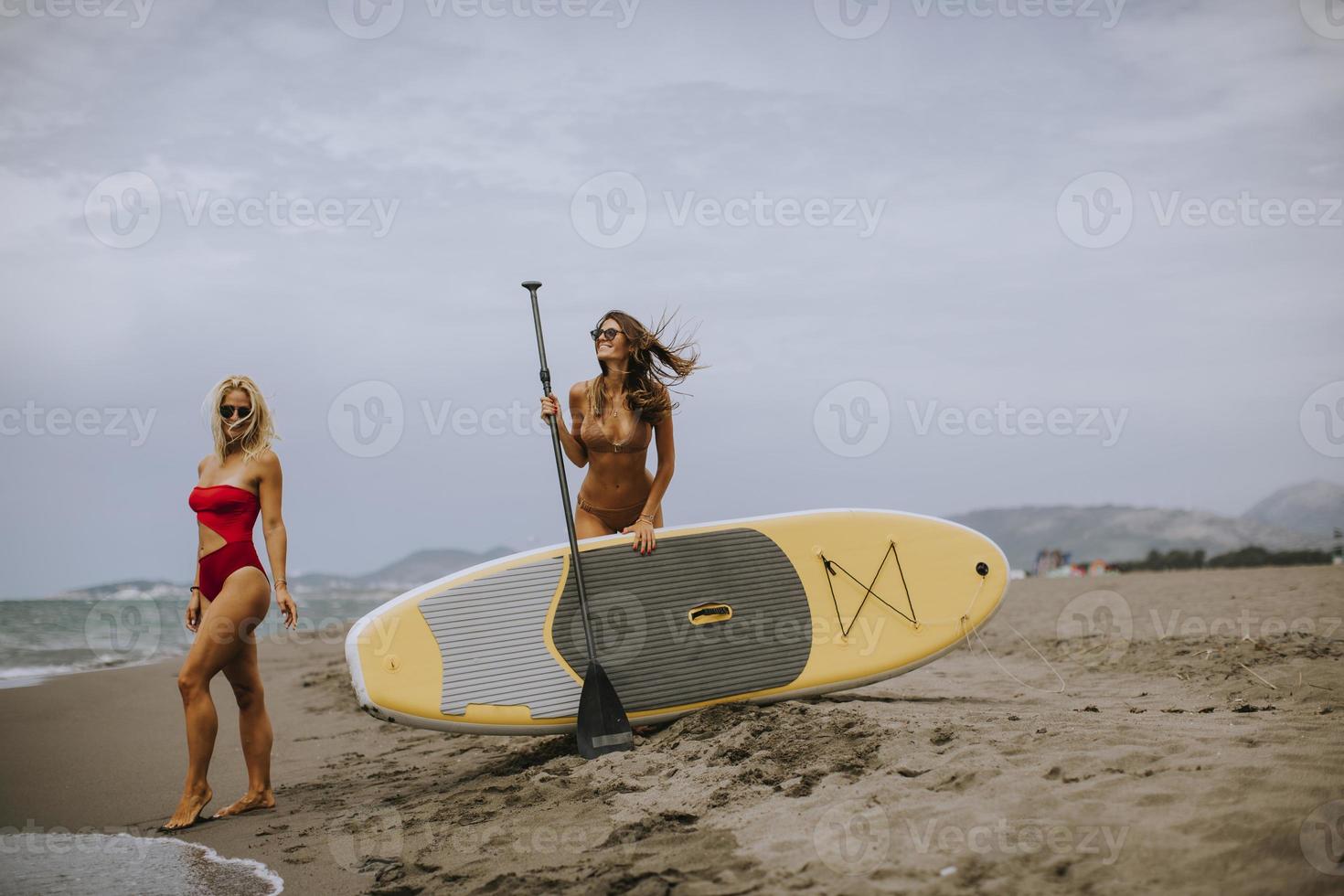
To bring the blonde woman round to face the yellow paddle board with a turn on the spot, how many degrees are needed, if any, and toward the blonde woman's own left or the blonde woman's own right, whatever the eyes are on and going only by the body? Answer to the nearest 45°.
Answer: approximately 135° to the blonde woman's own left

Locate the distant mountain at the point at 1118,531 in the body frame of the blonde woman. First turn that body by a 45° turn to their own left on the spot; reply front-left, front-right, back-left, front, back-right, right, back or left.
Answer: back-left

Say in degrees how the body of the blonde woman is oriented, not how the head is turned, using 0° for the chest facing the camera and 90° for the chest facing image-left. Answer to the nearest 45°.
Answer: approximately 45°
